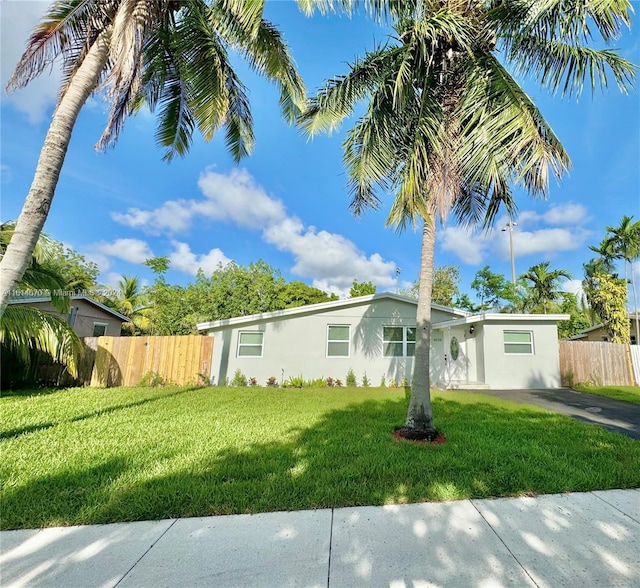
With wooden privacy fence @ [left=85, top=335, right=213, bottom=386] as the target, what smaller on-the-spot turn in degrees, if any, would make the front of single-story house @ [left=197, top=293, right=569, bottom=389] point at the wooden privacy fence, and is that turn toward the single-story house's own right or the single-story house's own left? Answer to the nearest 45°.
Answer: approximately 90° to the single-story house's own right

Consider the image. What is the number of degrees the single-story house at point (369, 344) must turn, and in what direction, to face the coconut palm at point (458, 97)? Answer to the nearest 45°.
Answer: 0° — it already faces it

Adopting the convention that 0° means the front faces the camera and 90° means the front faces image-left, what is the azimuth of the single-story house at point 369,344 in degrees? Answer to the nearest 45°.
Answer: approximately 0°

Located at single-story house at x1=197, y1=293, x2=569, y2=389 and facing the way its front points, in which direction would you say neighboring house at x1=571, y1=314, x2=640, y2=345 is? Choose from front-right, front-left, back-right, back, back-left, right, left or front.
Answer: back-left

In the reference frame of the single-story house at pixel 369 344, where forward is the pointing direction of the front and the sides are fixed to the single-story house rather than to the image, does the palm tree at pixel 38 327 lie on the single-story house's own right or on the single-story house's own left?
on the single-story house's own right

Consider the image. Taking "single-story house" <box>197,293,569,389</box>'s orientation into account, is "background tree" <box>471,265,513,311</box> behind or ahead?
behind

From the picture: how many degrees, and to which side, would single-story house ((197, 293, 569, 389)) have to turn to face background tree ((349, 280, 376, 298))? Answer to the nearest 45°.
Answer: approximately 180°

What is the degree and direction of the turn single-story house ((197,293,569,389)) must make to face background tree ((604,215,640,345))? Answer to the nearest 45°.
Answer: approximately 135° to its left

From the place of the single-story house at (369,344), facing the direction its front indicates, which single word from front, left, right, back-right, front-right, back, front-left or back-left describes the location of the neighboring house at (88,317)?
right

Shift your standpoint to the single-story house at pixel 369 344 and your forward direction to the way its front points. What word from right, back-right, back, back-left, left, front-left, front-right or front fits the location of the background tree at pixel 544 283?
back-left

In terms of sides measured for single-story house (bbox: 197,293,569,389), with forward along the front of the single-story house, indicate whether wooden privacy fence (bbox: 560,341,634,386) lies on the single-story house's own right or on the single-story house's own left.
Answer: on the single-story house's own left

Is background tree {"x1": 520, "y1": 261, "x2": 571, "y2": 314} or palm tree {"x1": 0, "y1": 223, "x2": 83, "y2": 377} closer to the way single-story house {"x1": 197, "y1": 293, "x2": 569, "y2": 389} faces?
the palm tree

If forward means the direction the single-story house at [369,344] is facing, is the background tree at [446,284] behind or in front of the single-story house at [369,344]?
behind

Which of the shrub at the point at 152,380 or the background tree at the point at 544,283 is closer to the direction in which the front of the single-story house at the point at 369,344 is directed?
the shrub

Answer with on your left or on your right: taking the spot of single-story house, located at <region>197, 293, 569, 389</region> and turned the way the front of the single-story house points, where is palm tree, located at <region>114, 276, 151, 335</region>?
on your right
